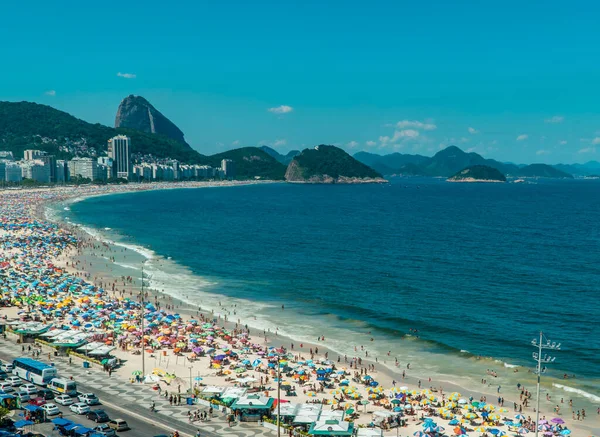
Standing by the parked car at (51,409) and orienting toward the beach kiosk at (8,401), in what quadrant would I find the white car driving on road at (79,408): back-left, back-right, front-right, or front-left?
back-right

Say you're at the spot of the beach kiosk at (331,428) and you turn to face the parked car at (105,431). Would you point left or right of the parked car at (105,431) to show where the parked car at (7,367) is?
right
